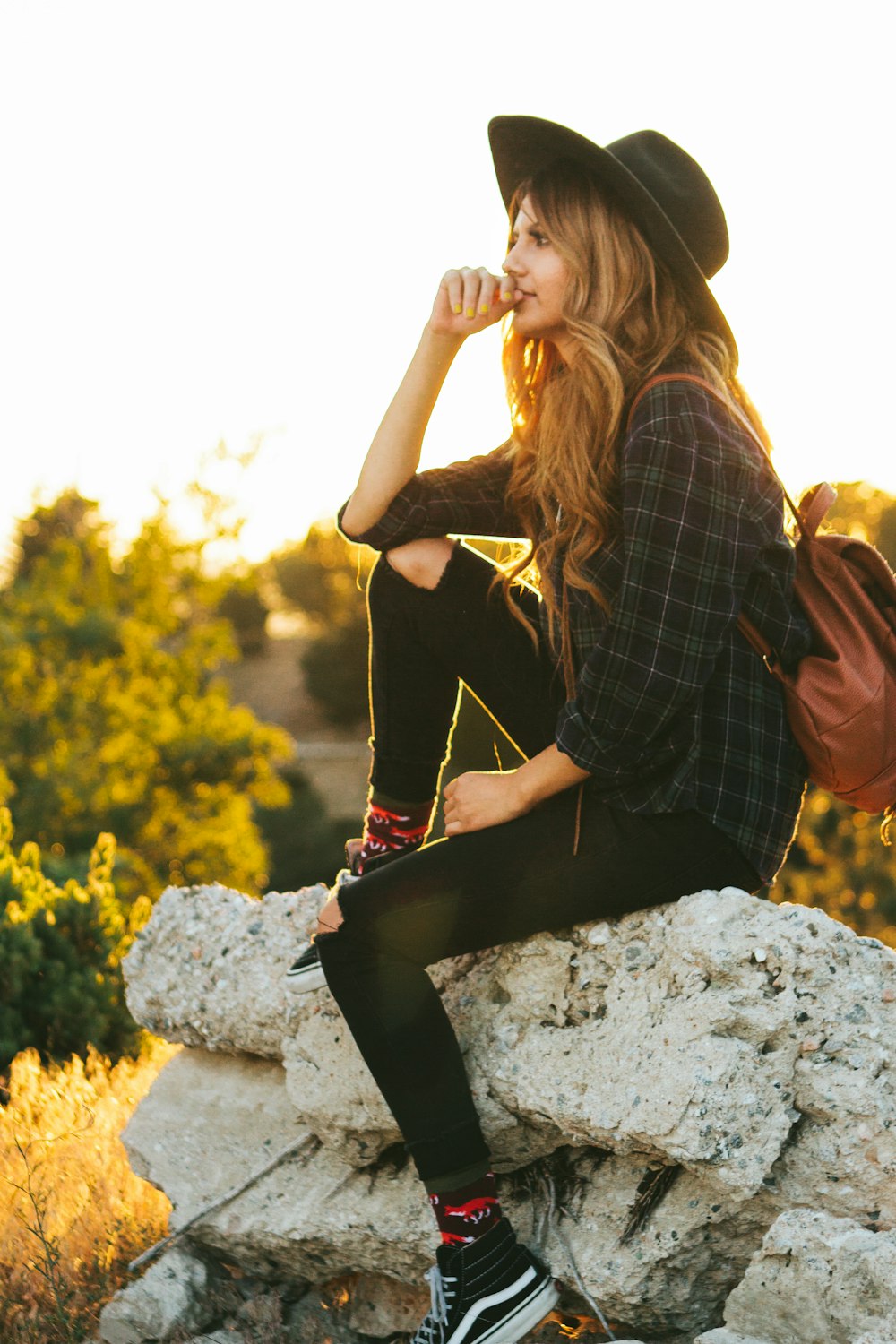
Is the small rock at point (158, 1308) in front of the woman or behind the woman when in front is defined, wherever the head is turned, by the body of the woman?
in front

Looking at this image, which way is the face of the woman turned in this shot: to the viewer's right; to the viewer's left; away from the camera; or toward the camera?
to the viewer's left

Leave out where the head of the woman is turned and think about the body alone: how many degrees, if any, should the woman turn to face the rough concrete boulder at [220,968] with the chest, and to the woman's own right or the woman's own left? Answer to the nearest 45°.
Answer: approximately 45° to the woman's own right

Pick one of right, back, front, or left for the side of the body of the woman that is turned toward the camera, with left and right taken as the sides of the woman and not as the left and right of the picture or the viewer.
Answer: left
